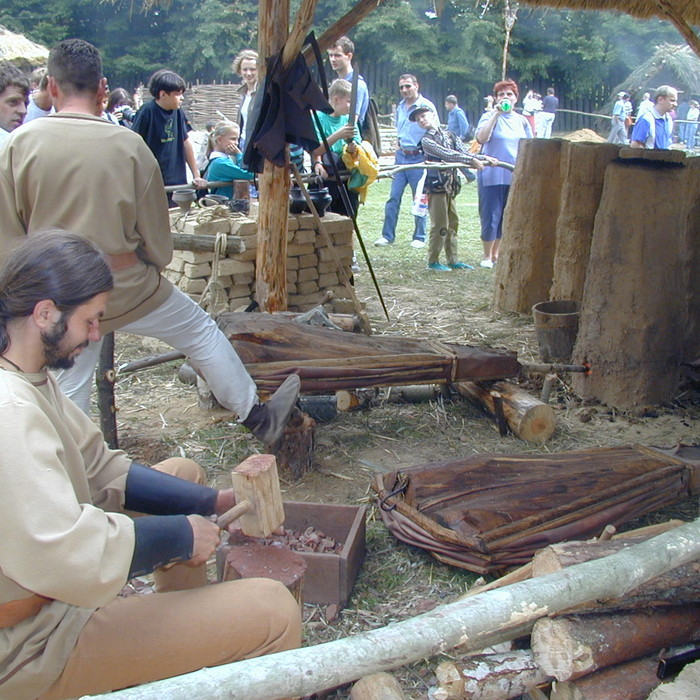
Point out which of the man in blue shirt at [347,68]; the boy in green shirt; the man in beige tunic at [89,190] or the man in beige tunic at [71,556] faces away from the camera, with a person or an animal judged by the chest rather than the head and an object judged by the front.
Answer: the man in beige tunic at [89,190]

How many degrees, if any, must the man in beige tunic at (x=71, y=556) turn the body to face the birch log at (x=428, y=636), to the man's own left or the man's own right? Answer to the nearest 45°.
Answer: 0° — they already face it

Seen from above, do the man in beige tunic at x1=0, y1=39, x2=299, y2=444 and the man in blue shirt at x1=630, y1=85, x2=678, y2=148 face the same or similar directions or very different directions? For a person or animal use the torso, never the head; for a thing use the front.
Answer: very different directions

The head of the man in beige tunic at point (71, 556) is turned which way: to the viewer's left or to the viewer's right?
to the viewer's right

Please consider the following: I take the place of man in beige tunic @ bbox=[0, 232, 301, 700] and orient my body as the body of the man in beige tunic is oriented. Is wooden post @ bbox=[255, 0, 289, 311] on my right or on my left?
on my left

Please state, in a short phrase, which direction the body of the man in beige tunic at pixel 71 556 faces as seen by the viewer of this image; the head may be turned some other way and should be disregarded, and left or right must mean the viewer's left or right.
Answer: facing to the right of the viewer

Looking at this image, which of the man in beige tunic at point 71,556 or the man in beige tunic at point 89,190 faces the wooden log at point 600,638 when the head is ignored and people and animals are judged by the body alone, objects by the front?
the man in beige tunic at point 71,556

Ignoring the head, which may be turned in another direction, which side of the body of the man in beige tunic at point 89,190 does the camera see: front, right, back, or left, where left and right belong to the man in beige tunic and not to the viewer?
back
